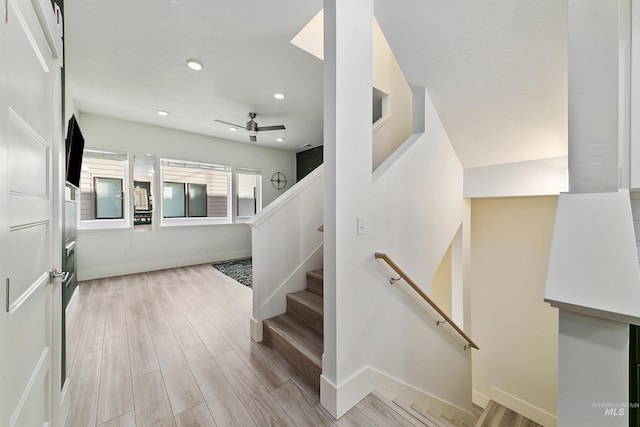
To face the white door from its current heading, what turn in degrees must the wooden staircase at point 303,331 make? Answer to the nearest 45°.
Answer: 0° — it already faces it

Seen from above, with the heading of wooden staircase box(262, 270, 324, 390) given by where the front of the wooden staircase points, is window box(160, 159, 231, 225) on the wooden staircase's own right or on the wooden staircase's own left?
on the wooden staircase's own right

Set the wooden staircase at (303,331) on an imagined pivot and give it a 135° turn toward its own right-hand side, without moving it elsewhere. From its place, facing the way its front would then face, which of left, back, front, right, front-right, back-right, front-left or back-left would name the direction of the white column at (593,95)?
back-right

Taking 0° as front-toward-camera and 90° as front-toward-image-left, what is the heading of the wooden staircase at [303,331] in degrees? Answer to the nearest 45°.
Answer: approximately 45°

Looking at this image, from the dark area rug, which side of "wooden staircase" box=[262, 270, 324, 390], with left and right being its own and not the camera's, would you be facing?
right

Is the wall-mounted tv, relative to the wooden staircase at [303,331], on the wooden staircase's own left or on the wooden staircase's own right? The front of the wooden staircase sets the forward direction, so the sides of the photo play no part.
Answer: on the wooden staircase's own right

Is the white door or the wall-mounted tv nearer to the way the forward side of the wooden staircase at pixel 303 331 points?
the white door

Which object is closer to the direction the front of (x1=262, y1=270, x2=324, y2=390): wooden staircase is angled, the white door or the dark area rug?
the white door
